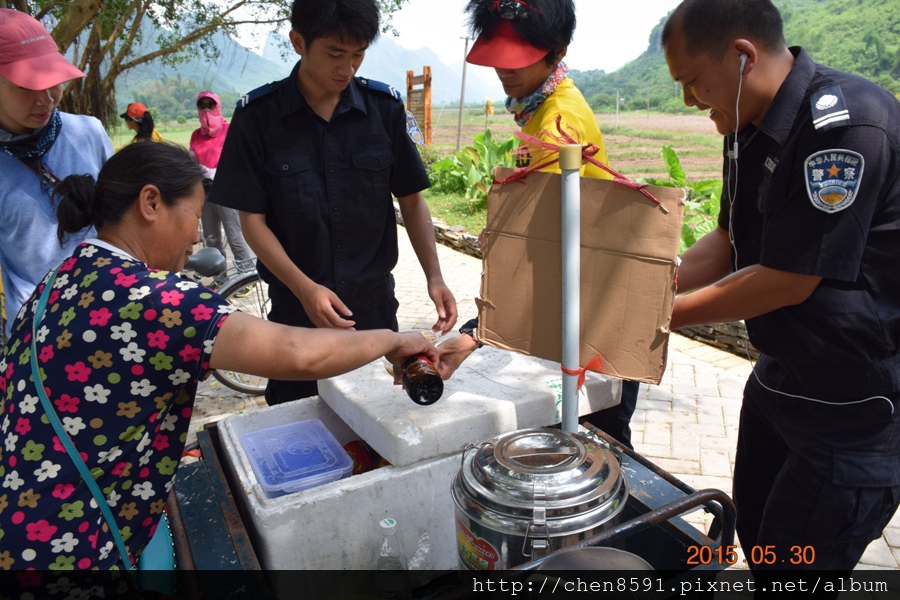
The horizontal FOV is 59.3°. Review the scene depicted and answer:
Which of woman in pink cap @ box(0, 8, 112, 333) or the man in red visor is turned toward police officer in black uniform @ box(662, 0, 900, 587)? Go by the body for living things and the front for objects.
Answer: the woman in pink cap

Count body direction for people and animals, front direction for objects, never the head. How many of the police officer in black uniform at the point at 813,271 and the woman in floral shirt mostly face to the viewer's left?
1

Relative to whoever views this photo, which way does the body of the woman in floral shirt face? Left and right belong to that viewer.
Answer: facing away from the viewer and to the right of the viewer

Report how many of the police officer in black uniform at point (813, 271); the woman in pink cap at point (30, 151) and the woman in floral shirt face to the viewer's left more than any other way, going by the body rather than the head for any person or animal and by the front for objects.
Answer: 1

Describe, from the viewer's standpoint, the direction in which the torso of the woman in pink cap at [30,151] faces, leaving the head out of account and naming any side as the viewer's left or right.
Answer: facing the viewer and to the right of the viewer

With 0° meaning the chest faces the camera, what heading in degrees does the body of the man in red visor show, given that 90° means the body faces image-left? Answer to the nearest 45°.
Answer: approximately 45°

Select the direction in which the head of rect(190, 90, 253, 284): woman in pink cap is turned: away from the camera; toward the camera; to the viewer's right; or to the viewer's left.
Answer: toward the camera

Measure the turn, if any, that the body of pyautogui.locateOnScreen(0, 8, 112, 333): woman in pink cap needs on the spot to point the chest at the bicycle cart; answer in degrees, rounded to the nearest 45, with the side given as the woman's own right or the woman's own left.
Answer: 0° — they already face it

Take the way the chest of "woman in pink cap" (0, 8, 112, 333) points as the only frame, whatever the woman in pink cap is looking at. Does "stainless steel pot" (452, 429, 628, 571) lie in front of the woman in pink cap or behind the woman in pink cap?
in front

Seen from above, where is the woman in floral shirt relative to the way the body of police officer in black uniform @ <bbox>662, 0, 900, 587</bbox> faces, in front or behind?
in front

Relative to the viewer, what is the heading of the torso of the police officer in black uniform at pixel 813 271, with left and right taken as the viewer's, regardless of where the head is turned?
facing to the left of the viewer

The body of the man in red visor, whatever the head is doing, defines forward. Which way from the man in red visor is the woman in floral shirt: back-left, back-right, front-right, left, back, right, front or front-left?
front

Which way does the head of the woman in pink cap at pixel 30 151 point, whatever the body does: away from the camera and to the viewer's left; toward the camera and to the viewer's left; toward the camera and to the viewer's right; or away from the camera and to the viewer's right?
toward the camera and to the viewer's right

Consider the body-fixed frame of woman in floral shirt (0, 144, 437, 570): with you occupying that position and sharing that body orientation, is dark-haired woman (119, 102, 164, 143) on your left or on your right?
on your left

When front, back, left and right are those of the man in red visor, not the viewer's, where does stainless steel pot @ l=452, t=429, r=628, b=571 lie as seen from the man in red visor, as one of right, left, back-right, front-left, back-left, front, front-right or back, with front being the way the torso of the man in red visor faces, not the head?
front-left

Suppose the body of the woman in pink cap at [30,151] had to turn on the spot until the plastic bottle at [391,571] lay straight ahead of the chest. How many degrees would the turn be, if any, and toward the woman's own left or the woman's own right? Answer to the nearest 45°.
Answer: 0° — they already face it

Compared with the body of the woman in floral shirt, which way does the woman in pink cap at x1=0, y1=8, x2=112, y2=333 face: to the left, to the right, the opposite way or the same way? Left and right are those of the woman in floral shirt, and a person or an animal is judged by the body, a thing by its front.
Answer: to the right
